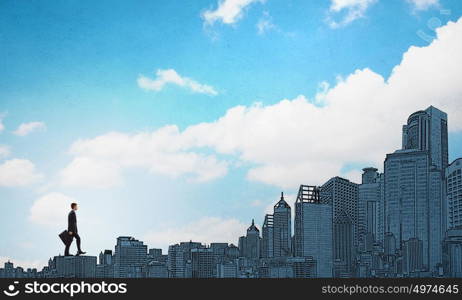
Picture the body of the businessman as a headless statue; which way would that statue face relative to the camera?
to the viewer's right
